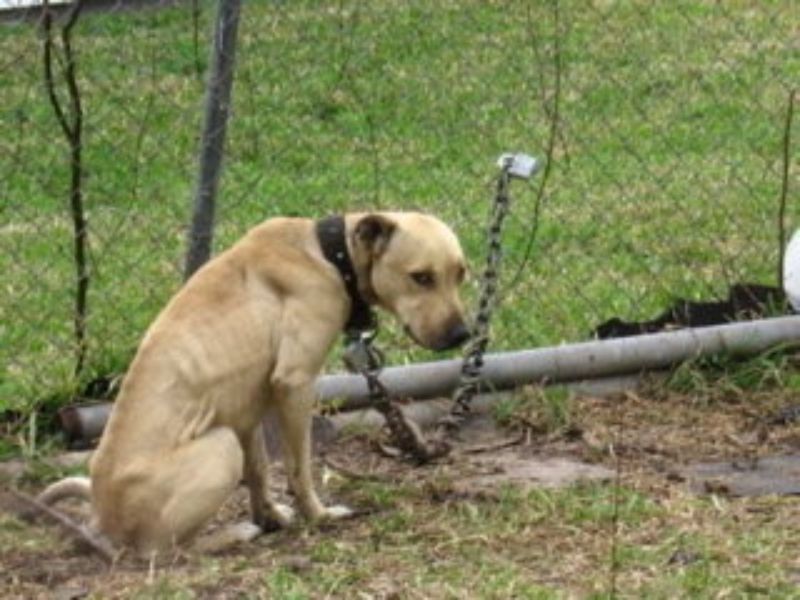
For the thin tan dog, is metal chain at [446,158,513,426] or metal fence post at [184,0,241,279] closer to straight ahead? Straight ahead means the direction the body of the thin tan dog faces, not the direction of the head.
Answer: the metal chain

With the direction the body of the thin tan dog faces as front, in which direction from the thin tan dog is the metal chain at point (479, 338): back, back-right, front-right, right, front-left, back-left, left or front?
front-left

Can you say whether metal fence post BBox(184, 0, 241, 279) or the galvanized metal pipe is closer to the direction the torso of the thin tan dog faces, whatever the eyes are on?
the galvanized metal pipe

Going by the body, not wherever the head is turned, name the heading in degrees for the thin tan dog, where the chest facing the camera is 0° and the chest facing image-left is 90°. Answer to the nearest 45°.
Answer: approximately 270°

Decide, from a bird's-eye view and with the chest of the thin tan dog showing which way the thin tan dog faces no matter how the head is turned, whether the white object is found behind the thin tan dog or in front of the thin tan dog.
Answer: in front

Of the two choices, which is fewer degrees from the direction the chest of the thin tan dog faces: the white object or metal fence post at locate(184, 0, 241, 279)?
the white object

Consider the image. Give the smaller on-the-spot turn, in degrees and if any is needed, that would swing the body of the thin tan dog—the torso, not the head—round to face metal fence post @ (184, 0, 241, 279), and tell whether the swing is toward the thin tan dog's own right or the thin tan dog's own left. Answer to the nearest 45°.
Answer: approximately 90° to the thin tan dog's own left
